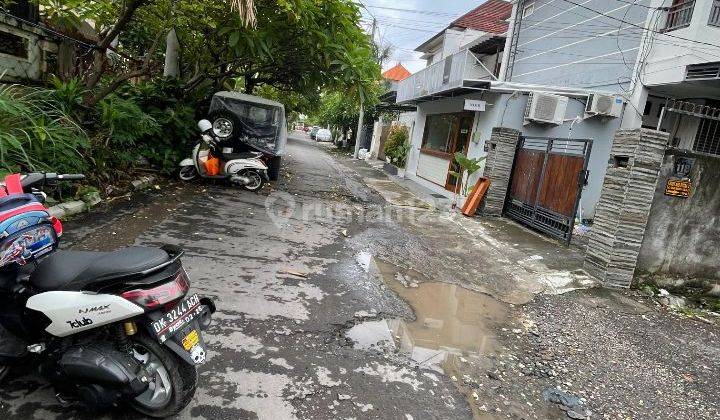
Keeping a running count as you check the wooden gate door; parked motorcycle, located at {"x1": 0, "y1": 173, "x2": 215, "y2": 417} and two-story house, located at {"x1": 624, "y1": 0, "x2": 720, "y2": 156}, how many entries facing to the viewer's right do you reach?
0

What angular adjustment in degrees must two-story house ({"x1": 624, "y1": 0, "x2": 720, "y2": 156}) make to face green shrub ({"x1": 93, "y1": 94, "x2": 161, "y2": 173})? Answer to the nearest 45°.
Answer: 0° — it already faces it

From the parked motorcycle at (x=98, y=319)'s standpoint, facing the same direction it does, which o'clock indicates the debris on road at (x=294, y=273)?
The debris on road is roughly at 3 o'clock from the parked motorcycle.

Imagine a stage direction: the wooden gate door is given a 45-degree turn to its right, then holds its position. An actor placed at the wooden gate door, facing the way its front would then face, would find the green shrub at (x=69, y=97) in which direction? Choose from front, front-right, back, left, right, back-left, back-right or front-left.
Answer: front-left

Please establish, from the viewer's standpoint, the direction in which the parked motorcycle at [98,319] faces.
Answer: facing away from the viewer and to the left of the viewer

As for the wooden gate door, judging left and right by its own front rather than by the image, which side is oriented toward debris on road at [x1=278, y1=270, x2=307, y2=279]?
front

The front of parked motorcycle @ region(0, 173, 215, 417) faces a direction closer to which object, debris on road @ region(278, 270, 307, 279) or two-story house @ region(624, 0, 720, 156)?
the debris on road

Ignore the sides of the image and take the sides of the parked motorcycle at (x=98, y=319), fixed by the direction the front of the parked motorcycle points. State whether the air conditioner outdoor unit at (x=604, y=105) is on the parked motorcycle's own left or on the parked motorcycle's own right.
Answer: on the parked motorcycle's own right

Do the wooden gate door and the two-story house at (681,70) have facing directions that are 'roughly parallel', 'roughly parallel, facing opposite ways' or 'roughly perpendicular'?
roughly parallel

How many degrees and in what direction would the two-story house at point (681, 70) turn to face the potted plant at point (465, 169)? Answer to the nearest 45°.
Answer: approximately 45° to its right

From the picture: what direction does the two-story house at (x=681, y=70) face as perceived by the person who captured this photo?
facing the viewer and to the left of the viewer

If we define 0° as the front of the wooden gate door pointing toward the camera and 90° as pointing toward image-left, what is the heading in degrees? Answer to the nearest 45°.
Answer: approximately 45°

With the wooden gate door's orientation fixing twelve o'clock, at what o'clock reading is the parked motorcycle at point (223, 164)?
The parked motorcycle is roughly at 1 o'clock from the wooden gate door.

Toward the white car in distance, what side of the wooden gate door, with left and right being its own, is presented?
right

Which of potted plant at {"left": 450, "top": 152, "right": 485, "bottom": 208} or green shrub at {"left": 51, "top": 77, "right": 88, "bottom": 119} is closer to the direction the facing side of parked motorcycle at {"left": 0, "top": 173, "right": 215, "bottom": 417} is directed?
the green shrub

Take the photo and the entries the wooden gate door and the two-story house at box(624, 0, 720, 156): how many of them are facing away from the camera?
0
